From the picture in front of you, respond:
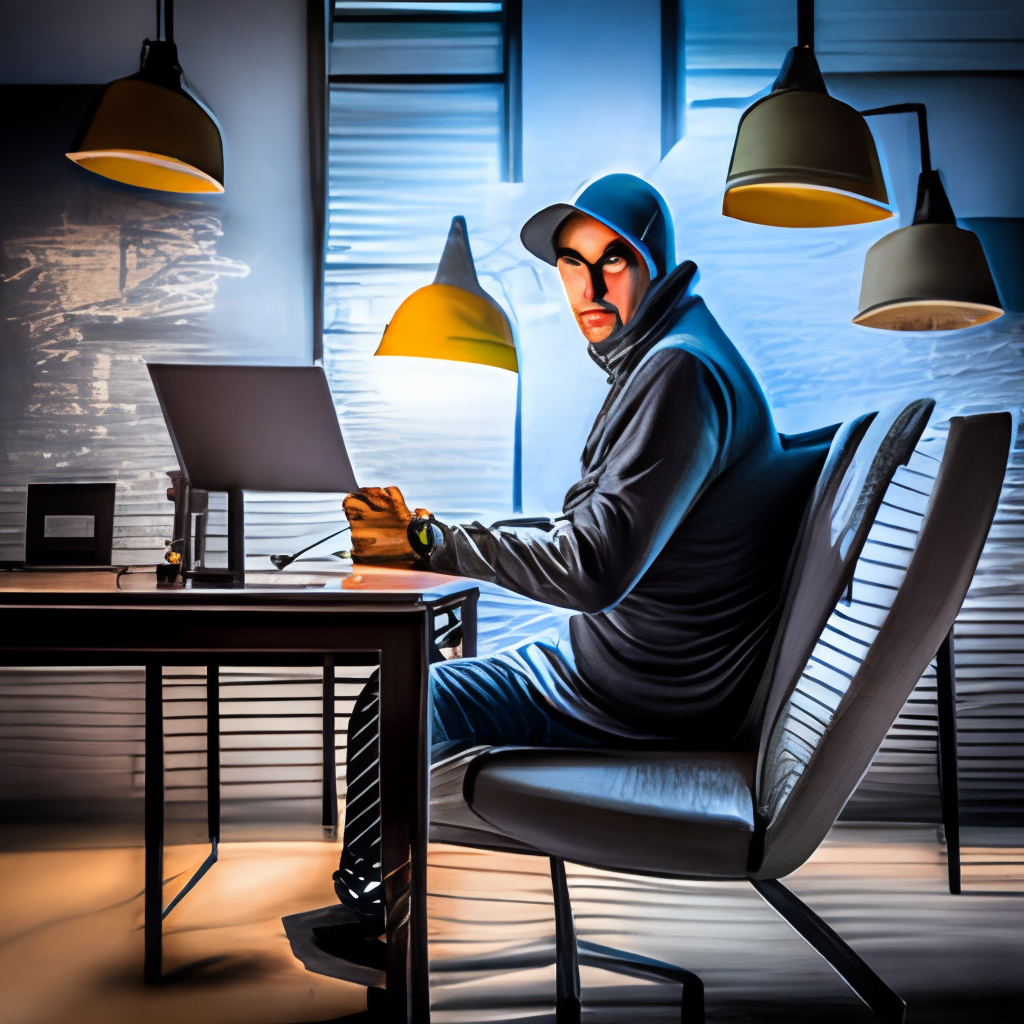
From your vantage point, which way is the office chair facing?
to the viewer's left

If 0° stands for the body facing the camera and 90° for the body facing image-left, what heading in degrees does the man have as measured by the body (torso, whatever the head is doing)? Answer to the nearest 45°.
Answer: approximately 90°

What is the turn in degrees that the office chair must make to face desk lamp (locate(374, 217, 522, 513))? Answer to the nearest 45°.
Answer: approximately 45° to its right

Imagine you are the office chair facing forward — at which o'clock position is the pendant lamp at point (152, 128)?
The pendant lamp is roughly at 1 o'clock from the office chair.

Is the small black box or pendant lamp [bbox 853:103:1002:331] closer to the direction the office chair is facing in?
the small black box
